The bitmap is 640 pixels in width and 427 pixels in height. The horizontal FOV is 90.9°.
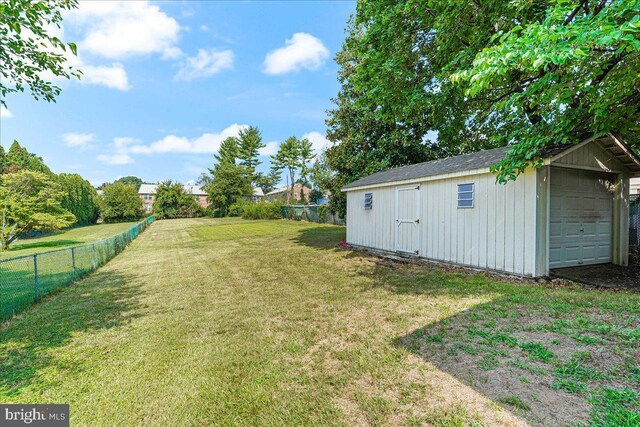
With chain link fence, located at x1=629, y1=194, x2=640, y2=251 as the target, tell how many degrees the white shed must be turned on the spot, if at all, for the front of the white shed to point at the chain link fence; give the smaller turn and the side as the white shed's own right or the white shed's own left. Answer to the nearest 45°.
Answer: approximately 90° to the white shed's own left

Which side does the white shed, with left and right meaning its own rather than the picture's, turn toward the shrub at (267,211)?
back

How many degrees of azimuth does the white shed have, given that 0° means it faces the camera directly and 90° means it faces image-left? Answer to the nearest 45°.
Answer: approximately 315°

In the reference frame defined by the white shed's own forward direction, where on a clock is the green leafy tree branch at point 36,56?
The green leafy tree branch is roughly at 3 o'clock from the white shed.

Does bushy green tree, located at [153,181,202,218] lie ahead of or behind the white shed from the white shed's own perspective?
behind

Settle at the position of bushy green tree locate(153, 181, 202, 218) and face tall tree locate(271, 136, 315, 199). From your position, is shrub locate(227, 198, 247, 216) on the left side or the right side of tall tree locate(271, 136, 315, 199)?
right

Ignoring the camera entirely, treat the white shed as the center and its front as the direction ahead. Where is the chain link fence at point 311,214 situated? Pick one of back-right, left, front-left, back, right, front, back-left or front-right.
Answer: back

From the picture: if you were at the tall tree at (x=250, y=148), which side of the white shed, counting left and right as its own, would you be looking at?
back

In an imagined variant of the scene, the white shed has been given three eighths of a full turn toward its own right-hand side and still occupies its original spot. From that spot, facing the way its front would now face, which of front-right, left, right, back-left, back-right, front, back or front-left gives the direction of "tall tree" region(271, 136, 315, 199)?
front-right

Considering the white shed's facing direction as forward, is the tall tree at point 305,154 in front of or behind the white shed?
behind
